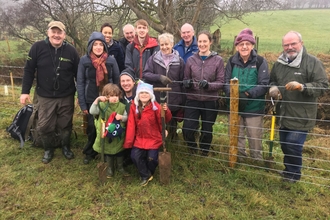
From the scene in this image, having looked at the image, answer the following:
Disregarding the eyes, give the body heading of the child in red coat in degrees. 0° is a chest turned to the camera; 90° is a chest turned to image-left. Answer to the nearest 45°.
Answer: approximately 0°

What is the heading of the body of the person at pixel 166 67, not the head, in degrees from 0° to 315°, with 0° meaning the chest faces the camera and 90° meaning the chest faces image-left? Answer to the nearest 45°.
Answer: approximately 0°

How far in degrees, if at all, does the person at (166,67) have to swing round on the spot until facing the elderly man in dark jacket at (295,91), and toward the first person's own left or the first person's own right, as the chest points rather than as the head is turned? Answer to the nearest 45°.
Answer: approximately 90° to the first person's own left

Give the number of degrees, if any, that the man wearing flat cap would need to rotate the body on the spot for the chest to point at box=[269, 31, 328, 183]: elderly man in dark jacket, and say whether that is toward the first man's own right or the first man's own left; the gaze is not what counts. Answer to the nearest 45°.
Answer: approximately 45° to the first man's own left
